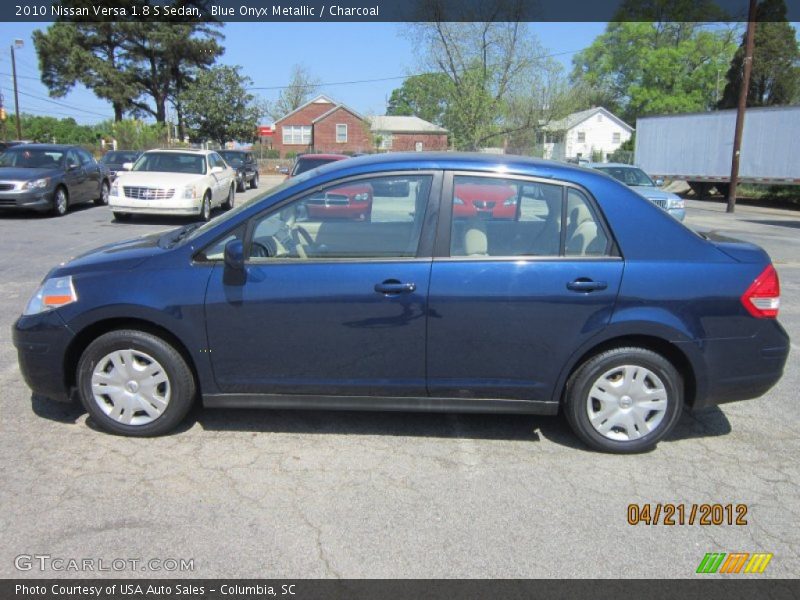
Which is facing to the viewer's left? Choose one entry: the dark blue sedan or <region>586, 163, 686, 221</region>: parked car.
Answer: the dark blue sedan

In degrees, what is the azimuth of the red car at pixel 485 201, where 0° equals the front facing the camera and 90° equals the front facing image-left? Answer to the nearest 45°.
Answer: approximately 0°

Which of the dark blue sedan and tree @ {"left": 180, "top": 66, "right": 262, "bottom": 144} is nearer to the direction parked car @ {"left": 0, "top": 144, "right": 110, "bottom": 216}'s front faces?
the dark blue sedan

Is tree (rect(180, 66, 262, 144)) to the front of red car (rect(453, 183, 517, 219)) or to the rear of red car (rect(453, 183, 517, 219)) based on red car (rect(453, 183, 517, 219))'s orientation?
to the rear

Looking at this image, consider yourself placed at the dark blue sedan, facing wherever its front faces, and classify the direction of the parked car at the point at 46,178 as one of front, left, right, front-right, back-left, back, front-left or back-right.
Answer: front-right

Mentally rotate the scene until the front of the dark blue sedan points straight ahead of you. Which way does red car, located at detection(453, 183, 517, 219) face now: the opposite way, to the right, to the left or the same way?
to the left

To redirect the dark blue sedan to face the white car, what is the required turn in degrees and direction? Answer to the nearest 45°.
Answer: approximately 45° to its right

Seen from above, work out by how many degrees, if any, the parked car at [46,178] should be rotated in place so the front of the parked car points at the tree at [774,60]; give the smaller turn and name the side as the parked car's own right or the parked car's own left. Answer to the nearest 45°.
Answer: approximately 135° to the parked car's own left

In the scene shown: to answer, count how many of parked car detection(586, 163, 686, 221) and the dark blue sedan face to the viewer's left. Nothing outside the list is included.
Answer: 1

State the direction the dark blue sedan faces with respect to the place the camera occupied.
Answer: facing to the left of the viewer
